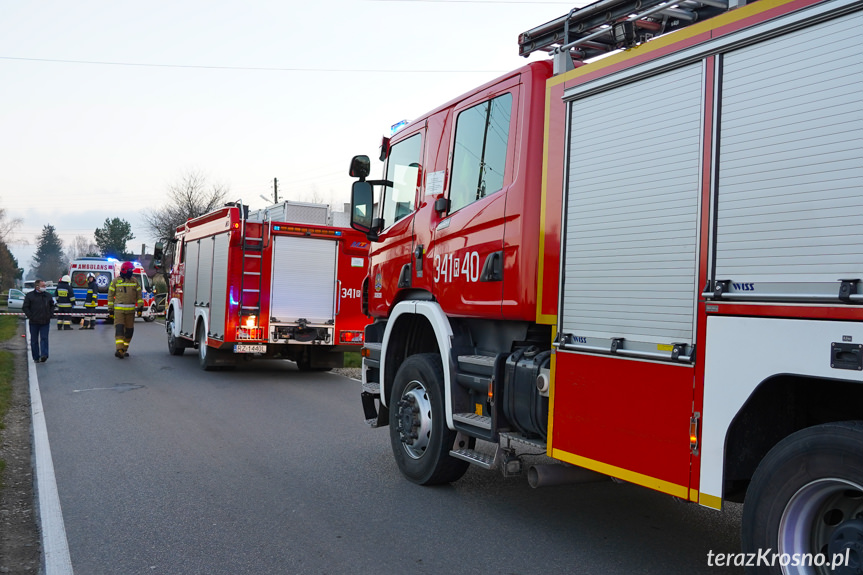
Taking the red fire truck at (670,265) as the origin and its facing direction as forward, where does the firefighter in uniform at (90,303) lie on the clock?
The firefighter in uniform is roughly at 12 o'clock from the red fire truck.

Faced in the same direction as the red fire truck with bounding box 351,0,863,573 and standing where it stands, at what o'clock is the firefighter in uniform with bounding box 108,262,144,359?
The firefighter in uniform is roughly at 12 o'clock from the red fire truck.

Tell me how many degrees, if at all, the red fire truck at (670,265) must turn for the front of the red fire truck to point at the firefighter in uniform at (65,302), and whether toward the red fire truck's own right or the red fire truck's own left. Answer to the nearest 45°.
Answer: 0° — it already faces them

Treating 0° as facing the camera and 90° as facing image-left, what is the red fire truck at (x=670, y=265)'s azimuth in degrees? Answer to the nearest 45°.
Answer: approximately 135°
